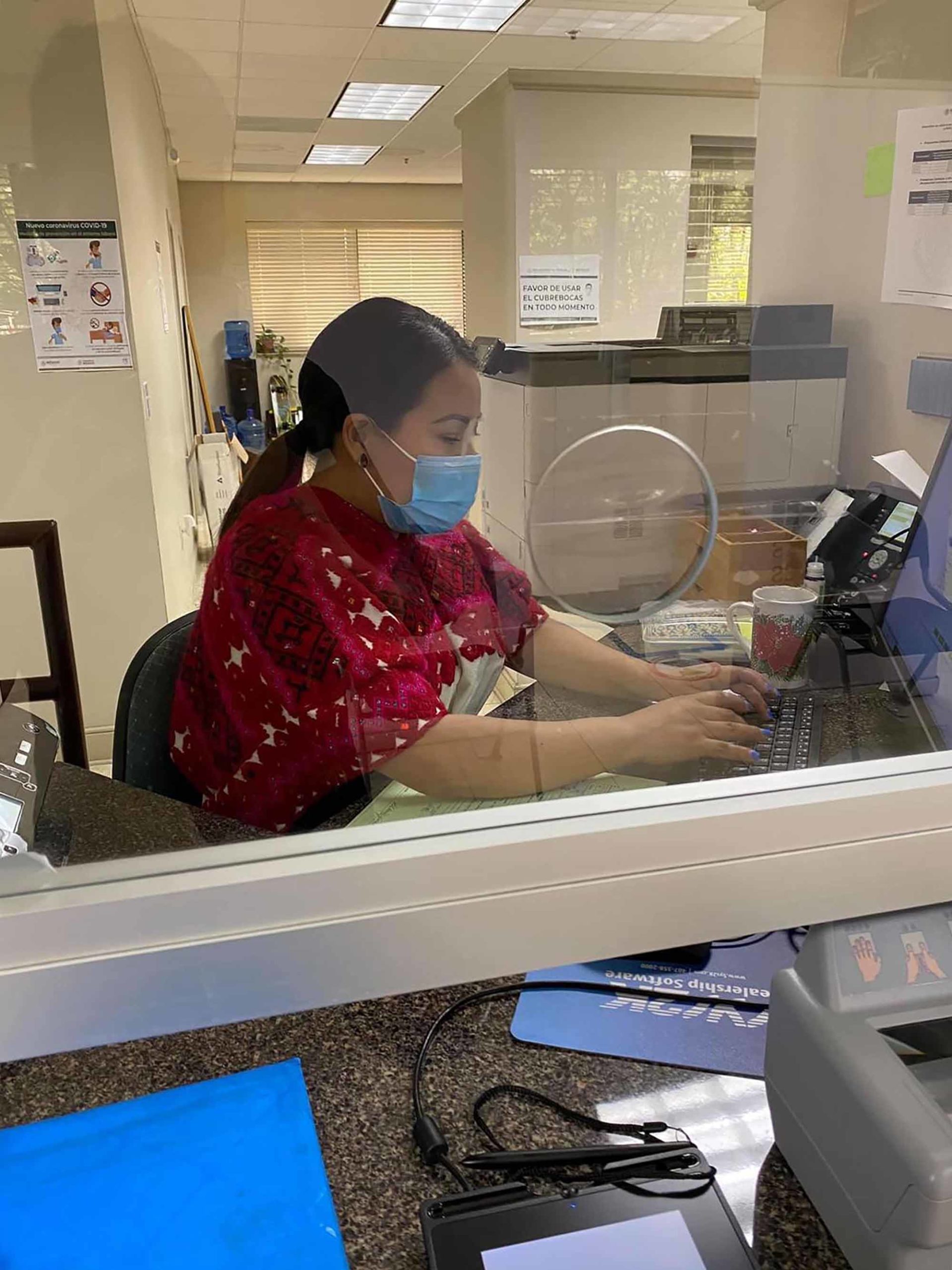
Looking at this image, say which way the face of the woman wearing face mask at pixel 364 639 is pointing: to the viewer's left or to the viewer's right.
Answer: to the viewer's right

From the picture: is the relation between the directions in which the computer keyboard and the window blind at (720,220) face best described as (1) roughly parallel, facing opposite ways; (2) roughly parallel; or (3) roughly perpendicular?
roughly perpendicular

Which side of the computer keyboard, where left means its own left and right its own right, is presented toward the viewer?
left

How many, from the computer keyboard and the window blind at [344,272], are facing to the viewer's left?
1
